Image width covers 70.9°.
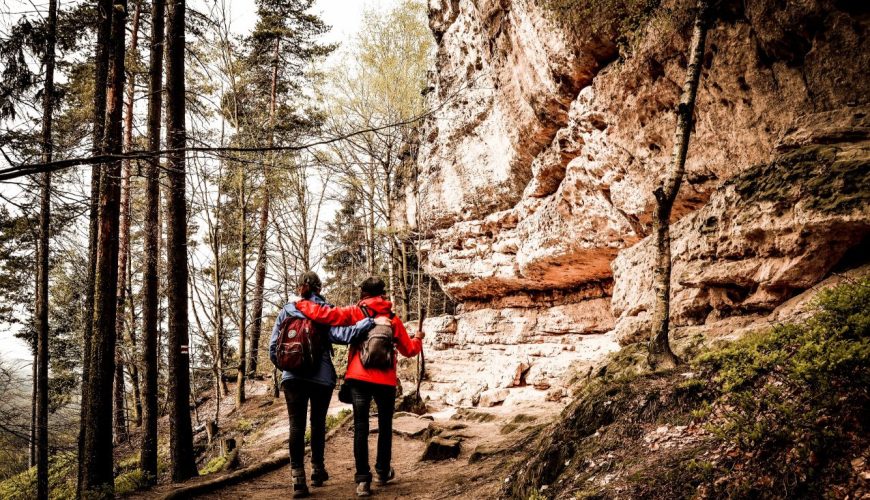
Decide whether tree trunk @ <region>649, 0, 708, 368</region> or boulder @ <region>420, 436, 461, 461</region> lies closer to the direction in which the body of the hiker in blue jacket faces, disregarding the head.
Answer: the boulder

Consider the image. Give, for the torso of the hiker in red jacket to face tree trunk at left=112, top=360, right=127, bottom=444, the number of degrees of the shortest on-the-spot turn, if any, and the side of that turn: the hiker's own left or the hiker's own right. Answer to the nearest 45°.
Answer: approximately 45° to the hiker's own left

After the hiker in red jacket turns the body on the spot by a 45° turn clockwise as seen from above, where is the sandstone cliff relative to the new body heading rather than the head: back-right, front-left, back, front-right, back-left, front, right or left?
front

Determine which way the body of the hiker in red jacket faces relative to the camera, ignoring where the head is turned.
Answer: away from the camera

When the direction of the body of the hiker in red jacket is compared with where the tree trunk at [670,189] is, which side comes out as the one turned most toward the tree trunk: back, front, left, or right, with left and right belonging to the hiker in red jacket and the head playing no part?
right

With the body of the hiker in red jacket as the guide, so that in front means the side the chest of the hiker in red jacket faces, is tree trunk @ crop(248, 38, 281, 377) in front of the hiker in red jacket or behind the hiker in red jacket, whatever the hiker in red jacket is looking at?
in front

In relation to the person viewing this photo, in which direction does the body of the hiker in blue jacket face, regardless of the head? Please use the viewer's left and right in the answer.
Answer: facing away from the viewer

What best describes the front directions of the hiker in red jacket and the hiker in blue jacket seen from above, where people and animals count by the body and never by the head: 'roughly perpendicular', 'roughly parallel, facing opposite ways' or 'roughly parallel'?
roughly parallel

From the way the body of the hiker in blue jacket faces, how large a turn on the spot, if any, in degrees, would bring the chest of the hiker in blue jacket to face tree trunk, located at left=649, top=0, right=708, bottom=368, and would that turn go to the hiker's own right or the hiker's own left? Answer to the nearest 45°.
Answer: approximately 90° to the hiker's own right

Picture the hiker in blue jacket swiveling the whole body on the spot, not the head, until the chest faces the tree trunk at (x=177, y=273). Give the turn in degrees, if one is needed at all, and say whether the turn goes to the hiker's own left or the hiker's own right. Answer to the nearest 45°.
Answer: approximately 45° to the hiker's own left
